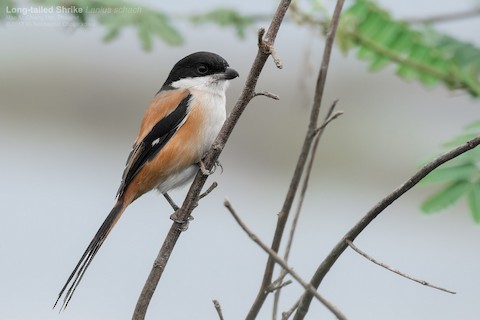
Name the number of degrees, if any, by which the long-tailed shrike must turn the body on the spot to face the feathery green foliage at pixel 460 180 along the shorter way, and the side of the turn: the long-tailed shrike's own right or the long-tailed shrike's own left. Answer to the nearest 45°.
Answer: approximately 45° to the long-tailed shrike's own left

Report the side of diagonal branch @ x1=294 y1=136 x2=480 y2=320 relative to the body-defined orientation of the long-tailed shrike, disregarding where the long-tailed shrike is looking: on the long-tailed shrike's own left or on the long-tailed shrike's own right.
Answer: on the long-tailed shrike's own left

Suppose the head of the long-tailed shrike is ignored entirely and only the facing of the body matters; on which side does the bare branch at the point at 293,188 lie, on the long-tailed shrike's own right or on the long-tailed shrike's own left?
on the long-tailed shrike's own left

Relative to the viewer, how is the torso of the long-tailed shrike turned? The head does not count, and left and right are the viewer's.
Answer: facing to the right of the viewer
